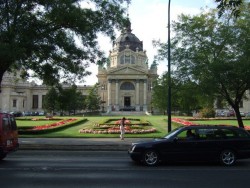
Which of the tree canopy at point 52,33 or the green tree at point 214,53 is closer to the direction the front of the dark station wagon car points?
the tree canopy

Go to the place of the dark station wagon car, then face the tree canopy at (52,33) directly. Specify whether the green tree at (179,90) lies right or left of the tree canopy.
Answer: right

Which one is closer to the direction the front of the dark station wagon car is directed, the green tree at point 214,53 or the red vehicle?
the red vehicle

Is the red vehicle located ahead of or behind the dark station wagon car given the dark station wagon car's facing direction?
ahead

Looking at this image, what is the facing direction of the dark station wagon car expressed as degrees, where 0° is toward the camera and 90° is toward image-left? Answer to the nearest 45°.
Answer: approximately 90°

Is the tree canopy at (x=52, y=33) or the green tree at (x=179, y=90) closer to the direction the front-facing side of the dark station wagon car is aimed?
the tree canopy
